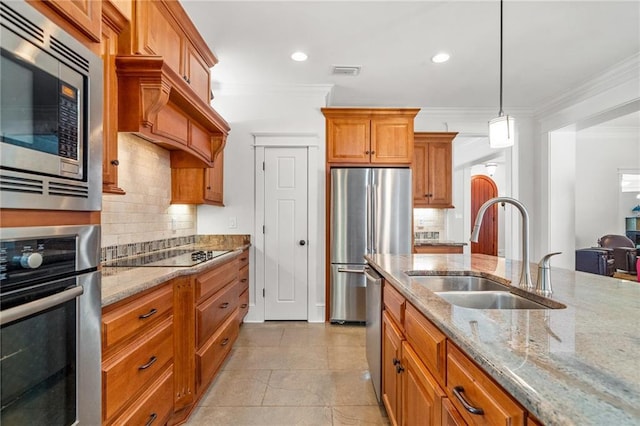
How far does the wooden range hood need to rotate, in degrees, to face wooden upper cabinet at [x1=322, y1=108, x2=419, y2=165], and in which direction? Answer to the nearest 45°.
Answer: approximately 90° to its left

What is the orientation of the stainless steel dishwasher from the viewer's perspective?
to the viewer's left

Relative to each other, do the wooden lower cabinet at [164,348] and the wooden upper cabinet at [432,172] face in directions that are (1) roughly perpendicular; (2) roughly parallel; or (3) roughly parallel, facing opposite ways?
roughly perpendicular

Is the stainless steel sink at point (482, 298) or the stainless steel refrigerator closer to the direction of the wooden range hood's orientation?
the stainless steel sink

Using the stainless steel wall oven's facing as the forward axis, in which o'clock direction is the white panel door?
The white panel door is roughly at 9 o'clock from the stainless steel wall oven.

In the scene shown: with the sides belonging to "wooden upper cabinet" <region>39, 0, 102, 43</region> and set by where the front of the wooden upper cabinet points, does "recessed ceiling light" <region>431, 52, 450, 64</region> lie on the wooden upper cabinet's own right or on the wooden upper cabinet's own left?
on the wooden upper cabinet's own left

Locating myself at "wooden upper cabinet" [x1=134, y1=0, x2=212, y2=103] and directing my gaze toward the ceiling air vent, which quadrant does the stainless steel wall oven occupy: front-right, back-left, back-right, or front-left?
back-right
